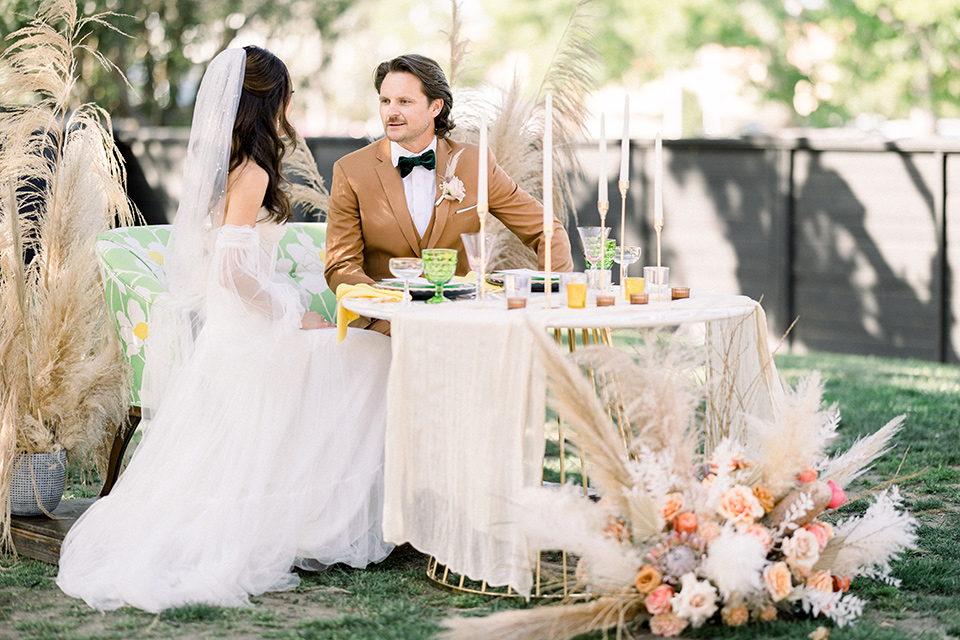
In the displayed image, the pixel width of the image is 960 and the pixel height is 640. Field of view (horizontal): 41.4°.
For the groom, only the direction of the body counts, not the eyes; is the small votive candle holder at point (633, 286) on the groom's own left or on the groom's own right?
on the groom's own left

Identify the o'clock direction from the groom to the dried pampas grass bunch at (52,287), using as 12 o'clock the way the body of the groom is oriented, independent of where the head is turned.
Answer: The dried pampas grass bunch is roughly at 3 o'clock from the groom.

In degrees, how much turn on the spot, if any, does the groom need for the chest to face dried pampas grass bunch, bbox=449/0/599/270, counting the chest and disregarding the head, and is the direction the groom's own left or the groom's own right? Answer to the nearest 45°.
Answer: approximately 180°

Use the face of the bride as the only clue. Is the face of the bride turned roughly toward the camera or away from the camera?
away from the camera

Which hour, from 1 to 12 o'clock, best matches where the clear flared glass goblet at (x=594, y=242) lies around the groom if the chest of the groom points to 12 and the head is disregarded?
The clear flared glass goblet is roughly at 10 o'clock from the groom.

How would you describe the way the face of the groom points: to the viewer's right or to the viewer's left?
to the viewer's left

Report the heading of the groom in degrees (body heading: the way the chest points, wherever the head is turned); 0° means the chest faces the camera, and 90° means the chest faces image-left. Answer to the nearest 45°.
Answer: approximately 0°

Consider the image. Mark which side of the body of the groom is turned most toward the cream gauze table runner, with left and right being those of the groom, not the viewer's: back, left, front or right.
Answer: front

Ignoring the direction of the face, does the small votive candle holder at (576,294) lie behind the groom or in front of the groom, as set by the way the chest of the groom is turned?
in front

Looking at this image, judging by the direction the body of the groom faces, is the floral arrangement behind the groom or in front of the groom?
in front

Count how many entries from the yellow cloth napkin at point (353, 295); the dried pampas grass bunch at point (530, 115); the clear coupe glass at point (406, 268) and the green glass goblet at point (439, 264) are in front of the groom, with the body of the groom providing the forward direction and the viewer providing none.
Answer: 3

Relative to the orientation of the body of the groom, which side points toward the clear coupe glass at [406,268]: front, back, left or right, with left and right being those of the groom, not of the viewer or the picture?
front

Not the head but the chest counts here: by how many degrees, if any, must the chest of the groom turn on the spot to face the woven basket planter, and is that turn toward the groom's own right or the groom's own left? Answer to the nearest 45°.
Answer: approximately 90° to the groom's own right
